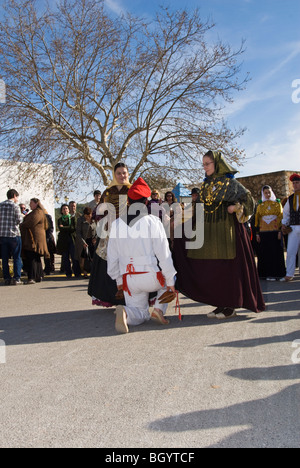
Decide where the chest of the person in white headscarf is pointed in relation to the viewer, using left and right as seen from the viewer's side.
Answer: facing the viewer

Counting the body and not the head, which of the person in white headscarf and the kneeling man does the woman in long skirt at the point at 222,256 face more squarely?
the kneeling man

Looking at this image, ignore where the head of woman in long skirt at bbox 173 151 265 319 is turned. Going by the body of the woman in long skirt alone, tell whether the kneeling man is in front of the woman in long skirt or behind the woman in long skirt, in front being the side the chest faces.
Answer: in front

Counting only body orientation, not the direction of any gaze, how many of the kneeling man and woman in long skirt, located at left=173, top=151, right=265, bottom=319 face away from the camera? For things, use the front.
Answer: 1

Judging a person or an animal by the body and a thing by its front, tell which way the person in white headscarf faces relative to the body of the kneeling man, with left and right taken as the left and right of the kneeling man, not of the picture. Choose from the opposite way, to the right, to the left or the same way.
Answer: the opposite way

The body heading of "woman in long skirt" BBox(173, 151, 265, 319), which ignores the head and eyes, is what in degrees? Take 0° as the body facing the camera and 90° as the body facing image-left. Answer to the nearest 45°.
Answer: approximately 45°

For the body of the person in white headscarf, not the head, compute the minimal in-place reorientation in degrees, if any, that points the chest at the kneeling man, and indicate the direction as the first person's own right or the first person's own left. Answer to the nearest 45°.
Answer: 0° — they already face them

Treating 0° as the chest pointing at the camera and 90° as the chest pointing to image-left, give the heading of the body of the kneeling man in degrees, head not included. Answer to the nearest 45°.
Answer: approximately 180°

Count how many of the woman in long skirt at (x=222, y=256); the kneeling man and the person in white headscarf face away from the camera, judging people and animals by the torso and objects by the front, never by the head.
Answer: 1

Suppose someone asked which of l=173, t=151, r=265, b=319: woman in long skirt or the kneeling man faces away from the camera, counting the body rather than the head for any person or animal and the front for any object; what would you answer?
the kneeling man

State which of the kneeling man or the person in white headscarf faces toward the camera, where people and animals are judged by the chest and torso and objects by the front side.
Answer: the person in white headscarf

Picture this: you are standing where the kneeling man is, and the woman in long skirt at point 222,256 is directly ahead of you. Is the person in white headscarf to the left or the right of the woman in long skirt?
left

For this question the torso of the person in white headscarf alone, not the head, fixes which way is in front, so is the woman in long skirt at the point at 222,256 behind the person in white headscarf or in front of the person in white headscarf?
in front

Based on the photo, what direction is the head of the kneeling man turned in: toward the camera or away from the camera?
away from the camera
